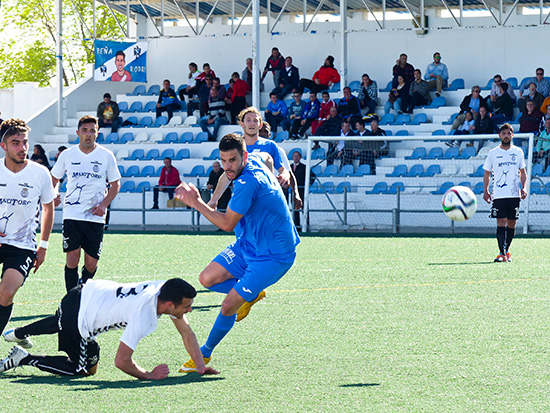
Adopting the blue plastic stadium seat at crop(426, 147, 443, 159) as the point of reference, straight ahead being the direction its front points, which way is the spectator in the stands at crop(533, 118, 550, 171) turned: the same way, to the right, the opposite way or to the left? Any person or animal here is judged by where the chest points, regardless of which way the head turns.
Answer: the same way

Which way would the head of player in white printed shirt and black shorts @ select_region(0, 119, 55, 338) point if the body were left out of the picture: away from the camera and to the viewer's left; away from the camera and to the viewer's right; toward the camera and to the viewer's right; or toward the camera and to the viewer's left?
toward the camera and to the viewer's right

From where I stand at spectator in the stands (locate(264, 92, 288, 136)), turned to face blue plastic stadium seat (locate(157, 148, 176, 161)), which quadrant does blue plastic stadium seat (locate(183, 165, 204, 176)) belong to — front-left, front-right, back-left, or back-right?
front-left

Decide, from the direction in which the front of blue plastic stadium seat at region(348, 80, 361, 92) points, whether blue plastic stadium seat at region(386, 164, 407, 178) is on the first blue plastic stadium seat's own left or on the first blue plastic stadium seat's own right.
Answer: on the first blue plastic stadium seat's own left

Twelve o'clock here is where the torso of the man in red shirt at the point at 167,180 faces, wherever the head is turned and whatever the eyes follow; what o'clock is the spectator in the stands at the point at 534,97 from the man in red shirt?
The spectator in the stands is roughly at 8 o'clock from the man in red shirt.

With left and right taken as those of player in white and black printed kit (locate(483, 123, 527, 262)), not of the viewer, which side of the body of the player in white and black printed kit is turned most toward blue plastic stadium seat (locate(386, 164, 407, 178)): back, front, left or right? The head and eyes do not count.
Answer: back

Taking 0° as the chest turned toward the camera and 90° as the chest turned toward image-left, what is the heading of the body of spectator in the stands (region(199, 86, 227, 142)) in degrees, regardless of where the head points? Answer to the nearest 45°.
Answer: approximately 45°

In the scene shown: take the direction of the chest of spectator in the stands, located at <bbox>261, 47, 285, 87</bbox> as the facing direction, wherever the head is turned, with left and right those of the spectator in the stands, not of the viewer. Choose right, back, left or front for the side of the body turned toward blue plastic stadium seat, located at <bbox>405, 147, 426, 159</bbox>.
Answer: left

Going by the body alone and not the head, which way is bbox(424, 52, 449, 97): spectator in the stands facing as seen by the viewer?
toward the camera

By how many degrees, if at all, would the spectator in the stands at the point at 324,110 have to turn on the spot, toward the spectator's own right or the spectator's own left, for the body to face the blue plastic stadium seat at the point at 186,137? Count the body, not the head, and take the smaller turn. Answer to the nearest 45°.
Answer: approximately 90° to the spectator's own right

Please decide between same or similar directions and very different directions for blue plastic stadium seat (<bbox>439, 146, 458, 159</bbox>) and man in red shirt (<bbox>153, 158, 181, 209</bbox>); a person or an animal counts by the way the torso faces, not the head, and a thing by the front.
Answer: same or similar directions

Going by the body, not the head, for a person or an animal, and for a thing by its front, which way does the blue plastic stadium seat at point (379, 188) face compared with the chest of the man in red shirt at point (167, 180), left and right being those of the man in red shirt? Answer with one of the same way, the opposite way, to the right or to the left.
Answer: the same way

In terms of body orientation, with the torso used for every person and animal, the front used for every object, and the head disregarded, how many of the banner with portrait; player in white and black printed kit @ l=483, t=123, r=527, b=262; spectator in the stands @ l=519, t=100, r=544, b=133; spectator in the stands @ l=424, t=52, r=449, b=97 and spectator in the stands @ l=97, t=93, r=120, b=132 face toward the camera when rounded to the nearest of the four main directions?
5

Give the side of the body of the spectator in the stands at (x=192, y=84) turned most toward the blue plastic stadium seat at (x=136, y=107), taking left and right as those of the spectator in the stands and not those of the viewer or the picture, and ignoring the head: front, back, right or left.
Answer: right

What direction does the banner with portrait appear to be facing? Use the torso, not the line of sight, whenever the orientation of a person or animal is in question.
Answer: toward the camera

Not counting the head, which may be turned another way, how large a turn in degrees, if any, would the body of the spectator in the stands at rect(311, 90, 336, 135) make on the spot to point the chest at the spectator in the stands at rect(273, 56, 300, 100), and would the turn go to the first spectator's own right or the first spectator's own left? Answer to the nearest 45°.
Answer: approximately 90° to the first spectator's own right

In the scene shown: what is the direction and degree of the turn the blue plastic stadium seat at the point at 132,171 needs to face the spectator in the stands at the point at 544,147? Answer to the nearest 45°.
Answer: approximately 90° to its left

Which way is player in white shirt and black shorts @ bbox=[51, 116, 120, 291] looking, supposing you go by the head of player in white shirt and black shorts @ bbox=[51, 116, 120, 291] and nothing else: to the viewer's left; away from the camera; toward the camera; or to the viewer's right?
toward the camera

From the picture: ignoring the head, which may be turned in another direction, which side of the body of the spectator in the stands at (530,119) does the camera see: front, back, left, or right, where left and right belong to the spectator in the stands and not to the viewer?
front
